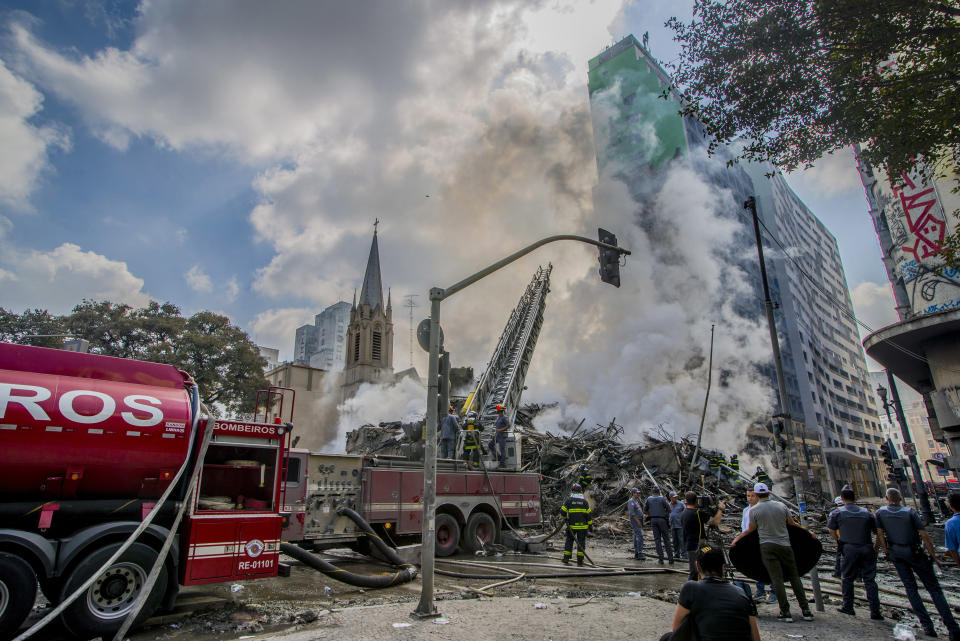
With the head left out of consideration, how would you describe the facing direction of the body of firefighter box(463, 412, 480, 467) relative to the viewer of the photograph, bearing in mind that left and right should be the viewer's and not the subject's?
facing away from the viewer

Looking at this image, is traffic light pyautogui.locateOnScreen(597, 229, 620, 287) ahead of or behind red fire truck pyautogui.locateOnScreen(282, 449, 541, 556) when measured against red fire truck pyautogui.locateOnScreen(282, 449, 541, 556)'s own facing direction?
behind

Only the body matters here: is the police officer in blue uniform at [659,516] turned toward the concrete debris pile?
yes

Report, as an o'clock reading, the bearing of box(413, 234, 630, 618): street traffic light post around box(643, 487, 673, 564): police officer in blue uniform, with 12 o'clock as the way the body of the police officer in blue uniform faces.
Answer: The street traffic light post is roughly at 7 o'clock from the police officer in blue uniform.

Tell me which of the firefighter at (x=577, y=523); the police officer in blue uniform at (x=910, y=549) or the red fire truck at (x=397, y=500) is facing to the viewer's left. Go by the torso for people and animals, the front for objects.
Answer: the red fire truck

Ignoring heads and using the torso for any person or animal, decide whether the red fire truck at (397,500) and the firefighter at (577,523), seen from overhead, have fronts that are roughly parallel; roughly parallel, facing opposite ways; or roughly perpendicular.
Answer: roughly perpendicular

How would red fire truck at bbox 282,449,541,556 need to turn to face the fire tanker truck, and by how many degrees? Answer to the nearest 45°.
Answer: approximately 45° to its left

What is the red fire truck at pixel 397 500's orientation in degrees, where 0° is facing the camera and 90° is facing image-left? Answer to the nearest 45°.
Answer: approximately 90°

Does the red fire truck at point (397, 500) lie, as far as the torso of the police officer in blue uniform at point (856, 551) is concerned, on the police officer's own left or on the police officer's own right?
on the police officer's own left

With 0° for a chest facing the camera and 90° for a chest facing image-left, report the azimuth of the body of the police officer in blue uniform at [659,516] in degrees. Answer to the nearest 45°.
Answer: approximately 180°

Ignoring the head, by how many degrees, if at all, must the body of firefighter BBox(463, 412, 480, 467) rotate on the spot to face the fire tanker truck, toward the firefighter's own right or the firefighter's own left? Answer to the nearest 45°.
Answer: approximately 135° to the firefighter's own left
